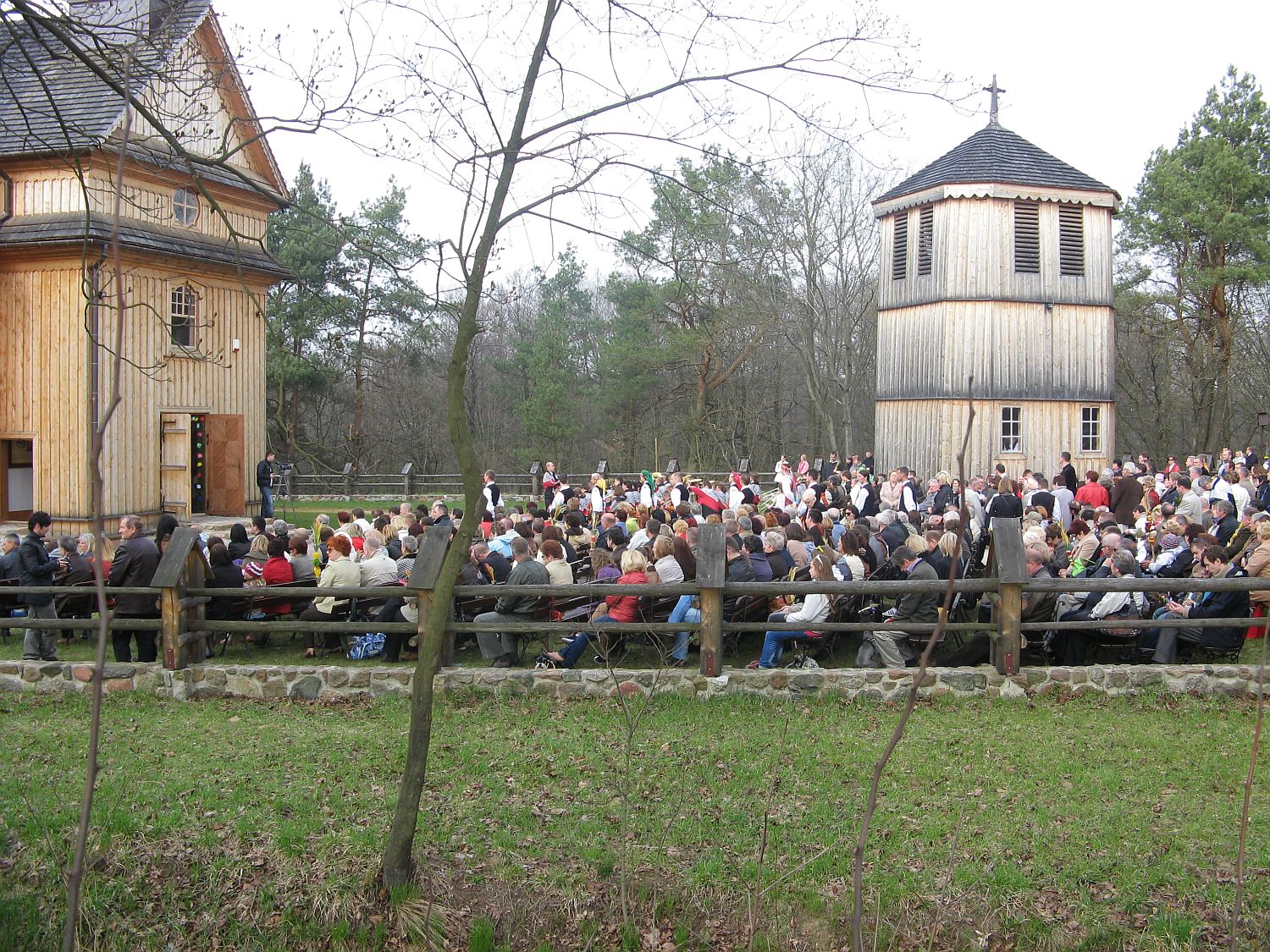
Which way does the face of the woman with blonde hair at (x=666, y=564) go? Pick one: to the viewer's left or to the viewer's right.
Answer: to the viewer's left

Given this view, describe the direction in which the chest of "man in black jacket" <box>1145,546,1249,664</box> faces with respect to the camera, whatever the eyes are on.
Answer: to the viewer's left

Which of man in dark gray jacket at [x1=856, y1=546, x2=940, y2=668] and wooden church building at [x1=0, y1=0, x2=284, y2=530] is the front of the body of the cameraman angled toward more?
the man in dark gray jacket

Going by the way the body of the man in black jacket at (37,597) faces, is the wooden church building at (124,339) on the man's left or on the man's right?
on the man's left

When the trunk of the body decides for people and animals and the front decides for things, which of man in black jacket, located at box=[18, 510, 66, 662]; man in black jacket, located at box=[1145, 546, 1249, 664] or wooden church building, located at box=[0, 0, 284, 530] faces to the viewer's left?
man in black jacket, located at box=[1145, 546, 1249, 664]

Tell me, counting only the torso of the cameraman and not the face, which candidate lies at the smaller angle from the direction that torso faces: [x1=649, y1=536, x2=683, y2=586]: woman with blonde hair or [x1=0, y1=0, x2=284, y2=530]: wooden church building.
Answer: the woman with blonde hair

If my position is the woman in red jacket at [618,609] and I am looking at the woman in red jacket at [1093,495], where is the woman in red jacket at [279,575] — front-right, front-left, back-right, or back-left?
back-left
